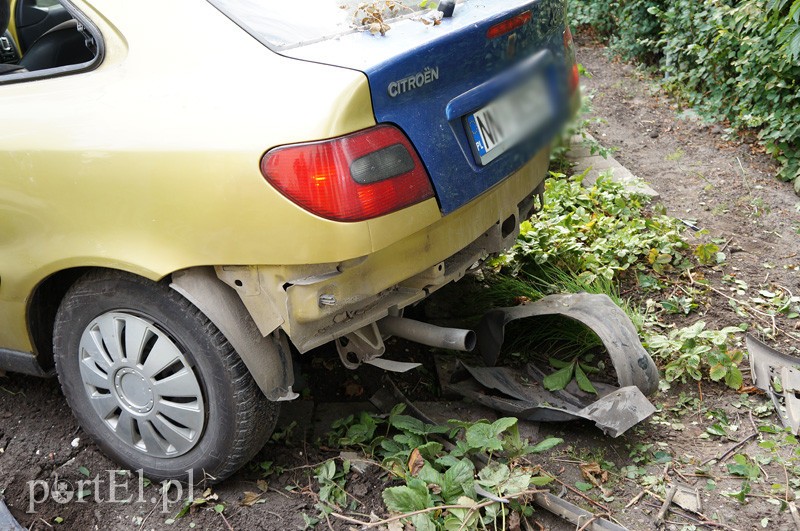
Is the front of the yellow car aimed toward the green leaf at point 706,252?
no

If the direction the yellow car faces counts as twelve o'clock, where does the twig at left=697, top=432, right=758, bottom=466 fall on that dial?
The twig is roughly at 5 o'clock from the yellow car.

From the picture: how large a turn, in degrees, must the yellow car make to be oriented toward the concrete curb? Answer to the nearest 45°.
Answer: approximately 90° to its right

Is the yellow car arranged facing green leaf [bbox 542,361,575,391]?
no

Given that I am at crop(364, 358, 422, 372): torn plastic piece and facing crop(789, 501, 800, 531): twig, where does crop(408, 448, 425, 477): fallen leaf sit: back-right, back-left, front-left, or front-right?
front-right

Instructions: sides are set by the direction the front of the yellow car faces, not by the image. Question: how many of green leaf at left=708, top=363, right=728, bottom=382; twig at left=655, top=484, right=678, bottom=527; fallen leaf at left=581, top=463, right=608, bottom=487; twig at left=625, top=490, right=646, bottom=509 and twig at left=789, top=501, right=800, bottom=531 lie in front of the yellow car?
0

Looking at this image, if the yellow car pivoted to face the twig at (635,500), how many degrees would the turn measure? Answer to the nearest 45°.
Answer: approximately 180°

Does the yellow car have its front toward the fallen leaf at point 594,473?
no

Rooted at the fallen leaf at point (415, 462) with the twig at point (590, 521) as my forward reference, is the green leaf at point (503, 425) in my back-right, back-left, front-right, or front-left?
front-left

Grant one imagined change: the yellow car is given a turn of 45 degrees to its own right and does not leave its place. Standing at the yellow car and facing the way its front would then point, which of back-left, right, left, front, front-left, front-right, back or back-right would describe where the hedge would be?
front-right

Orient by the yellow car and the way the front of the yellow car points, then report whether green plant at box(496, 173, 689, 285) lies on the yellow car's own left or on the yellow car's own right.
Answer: on the yellow car's own right

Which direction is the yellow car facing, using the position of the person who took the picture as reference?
facing away from the viewer and to the left of the viewer
